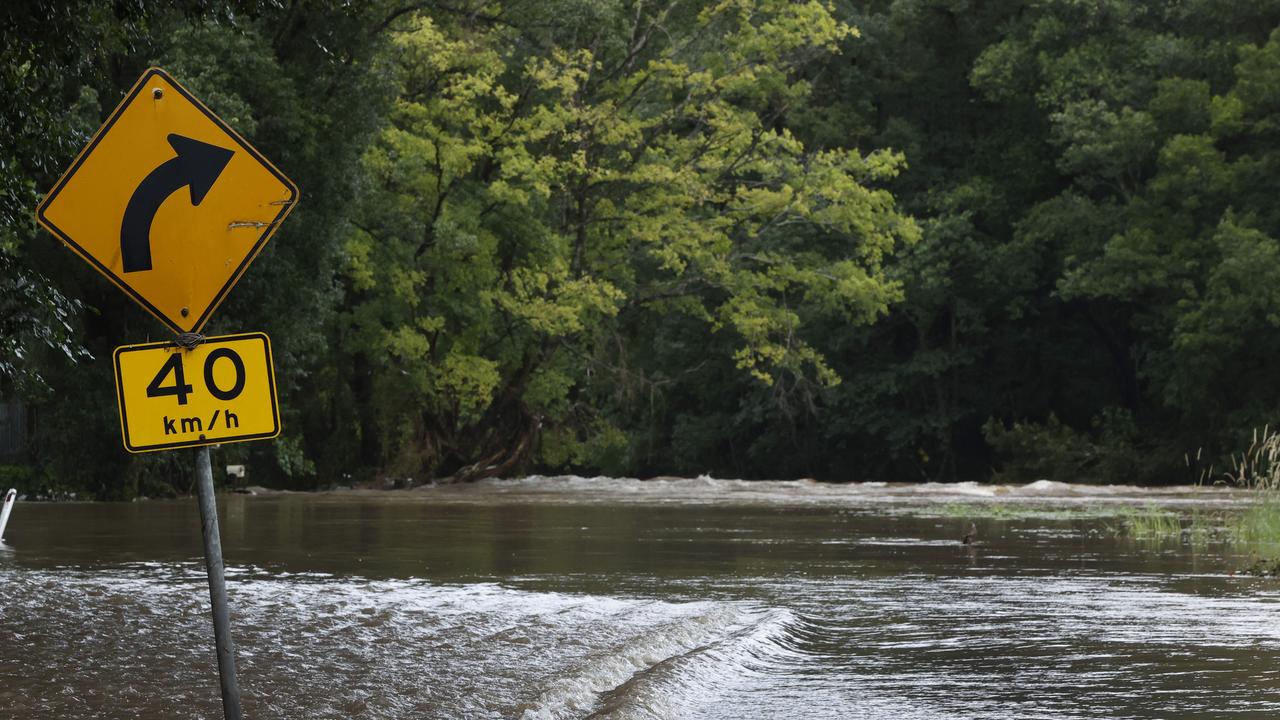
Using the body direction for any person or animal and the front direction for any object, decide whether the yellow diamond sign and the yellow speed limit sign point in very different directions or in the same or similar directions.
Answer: same or similar directions

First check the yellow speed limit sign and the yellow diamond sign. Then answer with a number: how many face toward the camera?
2

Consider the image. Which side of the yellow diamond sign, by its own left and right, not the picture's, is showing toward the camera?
front

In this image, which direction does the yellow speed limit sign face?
toward the camera
